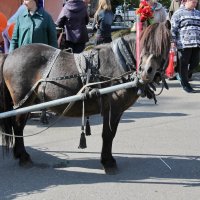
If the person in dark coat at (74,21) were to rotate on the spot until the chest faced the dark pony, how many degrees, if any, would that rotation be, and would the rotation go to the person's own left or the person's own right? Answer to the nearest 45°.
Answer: approximately 180°

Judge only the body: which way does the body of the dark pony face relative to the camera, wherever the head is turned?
to the viewer's right

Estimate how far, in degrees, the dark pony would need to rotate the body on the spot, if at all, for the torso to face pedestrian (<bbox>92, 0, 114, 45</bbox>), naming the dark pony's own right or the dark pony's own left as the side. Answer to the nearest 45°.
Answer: approximately 90° to the dark pony's own left

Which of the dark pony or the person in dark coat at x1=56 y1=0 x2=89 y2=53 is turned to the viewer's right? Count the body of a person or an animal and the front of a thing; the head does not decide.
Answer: the dark pony

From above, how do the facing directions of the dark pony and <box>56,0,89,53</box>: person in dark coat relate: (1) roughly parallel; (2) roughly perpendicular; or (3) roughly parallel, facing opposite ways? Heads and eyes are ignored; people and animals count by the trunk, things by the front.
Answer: roughly perpendicular

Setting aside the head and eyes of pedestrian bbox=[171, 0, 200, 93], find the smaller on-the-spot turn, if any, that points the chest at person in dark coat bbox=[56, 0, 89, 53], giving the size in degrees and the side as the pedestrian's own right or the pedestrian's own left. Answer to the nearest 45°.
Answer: approximately 90° to the pedestrian's own right

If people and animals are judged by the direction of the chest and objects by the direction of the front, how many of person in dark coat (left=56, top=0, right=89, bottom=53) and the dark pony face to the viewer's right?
1

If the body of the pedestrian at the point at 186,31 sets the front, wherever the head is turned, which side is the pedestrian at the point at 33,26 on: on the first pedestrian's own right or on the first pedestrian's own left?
on the first pedestrian's own right

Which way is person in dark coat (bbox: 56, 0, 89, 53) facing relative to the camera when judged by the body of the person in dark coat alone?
away from the camera
